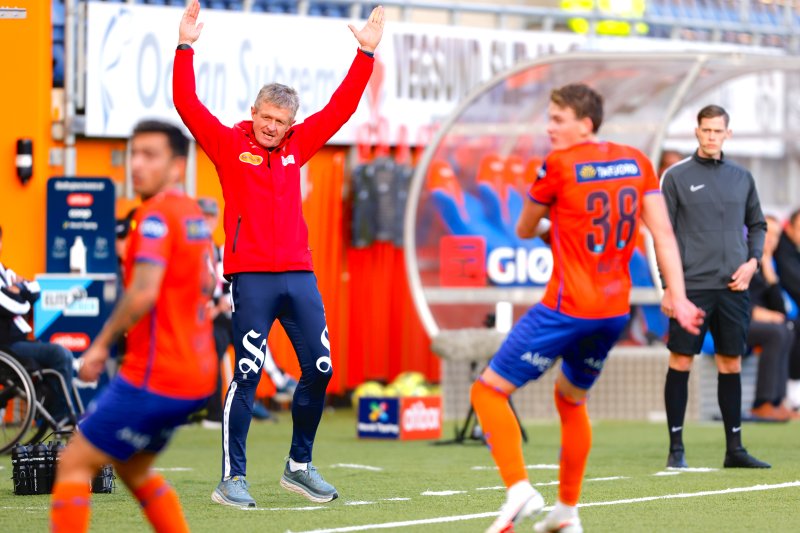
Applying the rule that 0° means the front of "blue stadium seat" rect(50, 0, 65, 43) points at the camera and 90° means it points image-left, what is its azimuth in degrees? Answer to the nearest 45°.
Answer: approximately 0°

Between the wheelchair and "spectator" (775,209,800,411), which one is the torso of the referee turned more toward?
the wheelchair

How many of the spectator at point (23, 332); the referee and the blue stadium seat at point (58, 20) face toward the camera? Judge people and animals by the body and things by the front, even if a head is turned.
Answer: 2

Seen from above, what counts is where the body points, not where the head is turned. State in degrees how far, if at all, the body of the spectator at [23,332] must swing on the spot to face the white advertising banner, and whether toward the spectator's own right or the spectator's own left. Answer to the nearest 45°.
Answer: approximately 45° to the spectator's own left

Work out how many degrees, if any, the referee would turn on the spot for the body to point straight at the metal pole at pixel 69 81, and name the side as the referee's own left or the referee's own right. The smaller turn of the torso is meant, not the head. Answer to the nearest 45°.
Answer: approximately 135° to the referee's own right

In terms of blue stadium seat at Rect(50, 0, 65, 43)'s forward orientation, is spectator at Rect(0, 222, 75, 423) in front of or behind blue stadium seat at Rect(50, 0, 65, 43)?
in front

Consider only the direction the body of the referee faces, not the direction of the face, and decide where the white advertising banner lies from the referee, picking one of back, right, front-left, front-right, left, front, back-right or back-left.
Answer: back-right

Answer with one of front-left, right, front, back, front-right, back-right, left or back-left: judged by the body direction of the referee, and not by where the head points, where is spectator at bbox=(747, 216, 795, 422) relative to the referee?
back

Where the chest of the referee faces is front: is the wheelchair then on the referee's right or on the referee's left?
on the referee's right

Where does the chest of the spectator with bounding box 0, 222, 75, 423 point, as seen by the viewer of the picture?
to the viewer's right

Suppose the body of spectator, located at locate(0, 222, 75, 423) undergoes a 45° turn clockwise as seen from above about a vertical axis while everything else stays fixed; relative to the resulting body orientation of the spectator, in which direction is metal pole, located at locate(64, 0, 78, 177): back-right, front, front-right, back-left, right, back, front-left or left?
back-left
